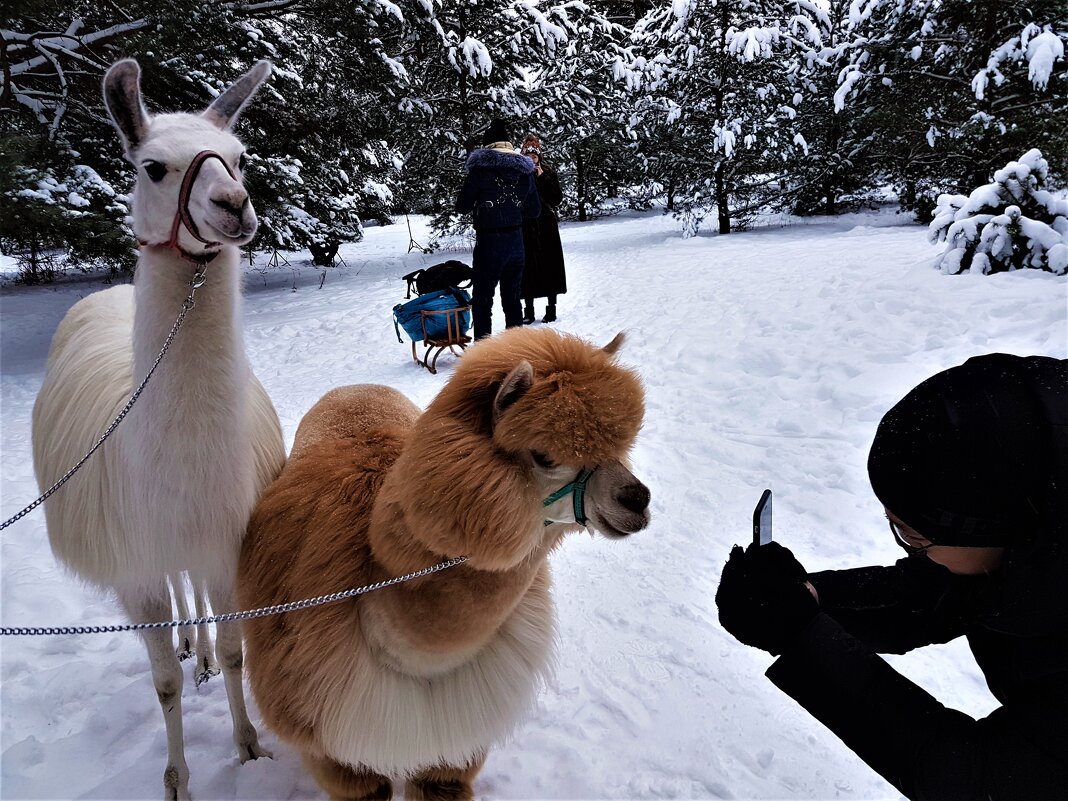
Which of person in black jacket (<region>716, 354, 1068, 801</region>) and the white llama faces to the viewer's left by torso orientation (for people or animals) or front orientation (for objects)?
the person in black jacket

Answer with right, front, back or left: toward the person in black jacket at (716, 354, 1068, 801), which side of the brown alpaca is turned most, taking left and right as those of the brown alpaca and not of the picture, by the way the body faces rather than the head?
front

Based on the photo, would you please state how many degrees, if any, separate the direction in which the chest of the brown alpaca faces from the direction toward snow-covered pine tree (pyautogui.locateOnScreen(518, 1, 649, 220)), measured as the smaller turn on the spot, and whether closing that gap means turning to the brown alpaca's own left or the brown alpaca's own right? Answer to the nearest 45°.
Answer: approximately 135° to the brown alpaca's own left

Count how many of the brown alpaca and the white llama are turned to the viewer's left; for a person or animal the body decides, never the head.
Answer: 0

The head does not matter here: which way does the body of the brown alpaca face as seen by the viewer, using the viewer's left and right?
facing the viewer and to the right of the viewer

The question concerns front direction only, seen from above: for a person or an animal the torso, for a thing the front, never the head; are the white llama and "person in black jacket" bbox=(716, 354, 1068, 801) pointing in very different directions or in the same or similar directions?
very different directions

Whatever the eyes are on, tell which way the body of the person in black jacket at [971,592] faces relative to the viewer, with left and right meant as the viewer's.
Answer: facing to the left of the viewer

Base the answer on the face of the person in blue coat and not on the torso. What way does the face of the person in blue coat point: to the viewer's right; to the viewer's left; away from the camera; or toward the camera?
away from the camera

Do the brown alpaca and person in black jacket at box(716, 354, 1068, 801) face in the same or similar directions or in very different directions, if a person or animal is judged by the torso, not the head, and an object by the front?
very different directions
